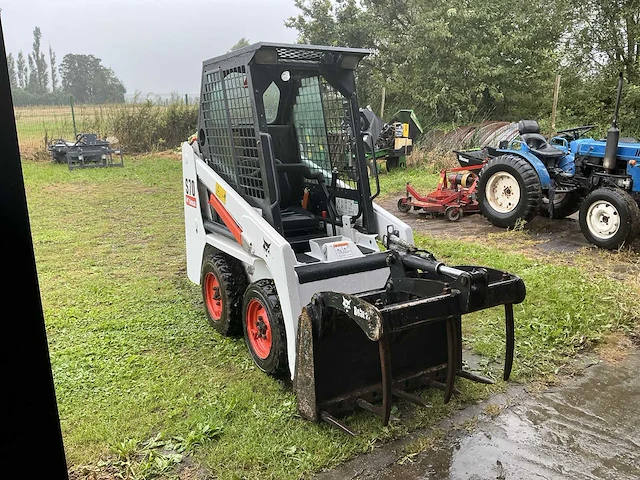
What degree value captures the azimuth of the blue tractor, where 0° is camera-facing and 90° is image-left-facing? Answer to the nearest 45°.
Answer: approximately 315°

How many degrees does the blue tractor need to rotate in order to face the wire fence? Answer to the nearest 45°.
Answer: approximately 180°

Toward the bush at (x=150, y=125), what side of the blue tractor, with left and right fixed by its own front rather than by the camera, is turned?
back

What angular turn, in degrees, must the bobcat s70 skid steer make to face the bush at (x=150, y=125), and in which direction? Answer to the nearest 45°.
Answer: approximately 135° to its left

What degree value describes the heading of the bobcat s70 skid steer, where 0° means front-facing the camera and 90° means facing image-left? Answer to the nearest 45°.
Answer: approximately 315°

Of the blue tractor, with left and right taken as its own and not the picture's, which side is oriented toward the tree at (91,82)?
back

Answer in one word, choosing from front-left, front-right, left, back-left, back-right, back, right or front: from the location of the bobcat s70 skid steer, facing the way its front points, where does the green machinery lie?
back-left
